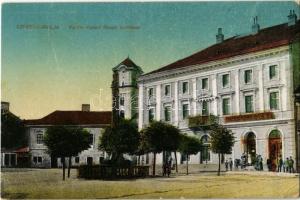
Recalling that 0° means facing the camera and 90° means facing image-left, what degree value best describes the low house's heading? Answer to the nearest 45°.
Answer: approximately 0°

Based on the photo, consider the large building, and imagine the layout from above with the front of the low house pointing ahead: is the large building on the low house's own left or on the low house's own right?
on the low house's own left

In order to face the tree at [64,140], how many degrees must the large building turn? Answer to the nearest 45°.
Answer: approximately 45° to its right

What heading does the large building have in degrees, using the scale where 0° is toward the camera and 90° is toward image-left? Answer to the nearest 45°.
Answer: approximately 45°
